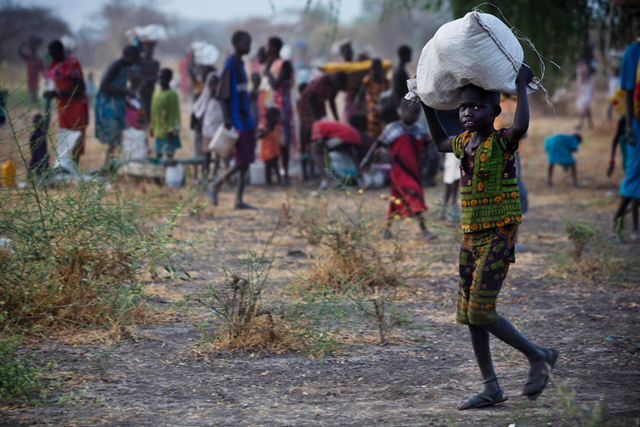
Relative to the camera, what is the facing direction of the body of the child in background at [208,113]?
to the viewer's right

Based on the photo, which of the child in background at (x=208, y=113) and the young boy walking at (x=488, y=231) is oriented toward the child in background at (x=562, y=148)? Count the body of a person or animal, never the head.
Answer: the child in background at (x=208, y=113)
